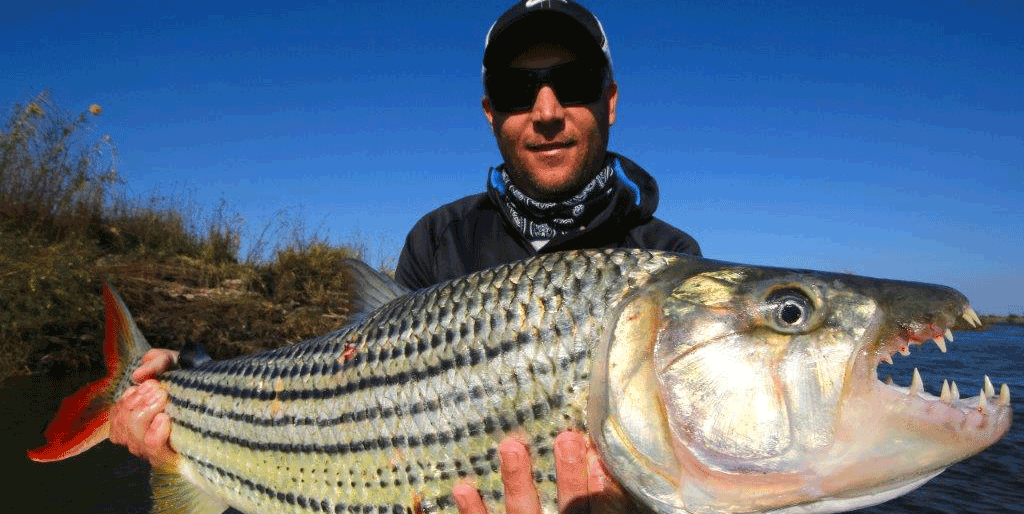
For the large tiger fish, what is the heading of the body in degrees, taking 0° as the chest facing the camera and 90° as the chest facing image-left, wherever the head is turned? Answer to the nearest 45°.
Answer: approximately 270°
